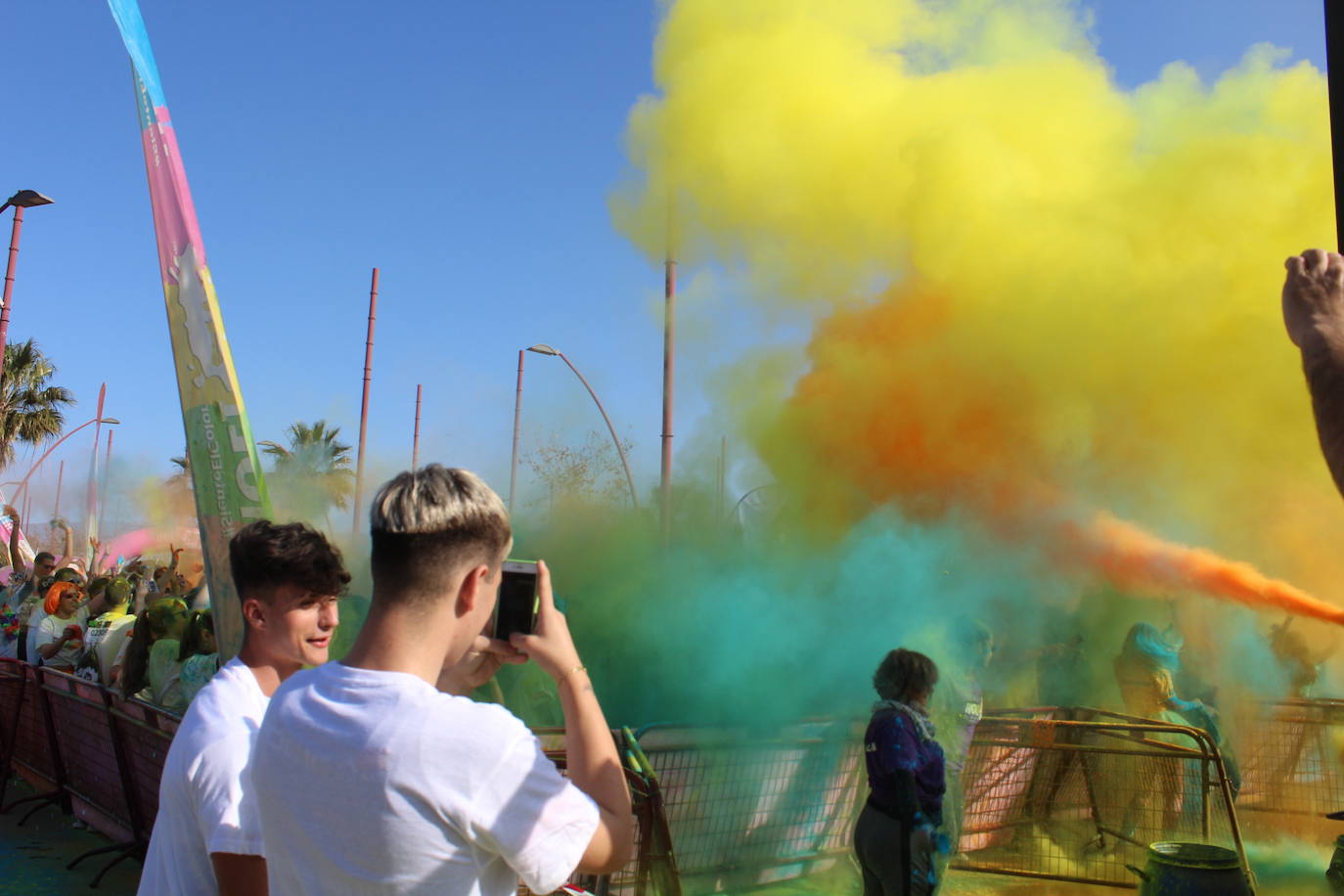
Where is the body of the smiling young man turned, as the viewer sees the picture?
to the viewer's right

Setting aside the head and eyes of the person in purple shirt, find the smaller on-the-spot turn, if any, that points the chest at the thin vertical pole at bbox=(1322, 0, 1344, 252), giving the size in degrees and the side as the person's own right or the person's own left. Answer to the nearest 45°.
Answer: approximately 90° to the person's own right

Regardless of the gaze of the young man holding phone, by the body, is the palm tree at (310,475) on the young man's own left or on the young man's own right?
on the young man's own left

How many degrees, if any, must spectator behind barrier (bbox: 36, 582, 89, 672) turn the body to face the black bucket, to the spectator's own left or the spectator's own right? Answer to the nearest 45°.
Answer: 0° — they already face it

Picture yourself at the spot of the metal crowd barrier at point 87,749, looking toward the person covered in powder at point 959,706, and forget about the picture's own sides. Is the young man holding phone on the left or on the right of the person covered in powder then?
right

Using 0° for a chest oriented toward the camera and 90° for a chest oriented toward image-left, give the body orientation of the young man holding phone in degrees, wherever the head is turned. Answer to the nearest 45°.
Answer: approximately 225°

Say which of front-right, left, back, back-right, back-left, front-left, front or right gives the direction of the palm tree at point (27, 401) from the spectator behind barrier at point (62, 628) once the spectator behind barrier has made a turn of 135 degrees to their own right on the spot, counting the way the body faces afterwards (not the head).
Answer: right

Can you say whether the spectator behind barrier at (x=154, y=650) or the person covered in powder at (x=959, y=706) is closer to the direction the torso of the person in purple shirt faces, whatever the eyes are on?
the person covered in powder

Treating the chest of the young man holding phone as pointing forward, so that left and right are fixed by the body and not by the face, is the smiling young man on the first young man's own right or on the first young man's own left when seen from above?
on the first young man's own left

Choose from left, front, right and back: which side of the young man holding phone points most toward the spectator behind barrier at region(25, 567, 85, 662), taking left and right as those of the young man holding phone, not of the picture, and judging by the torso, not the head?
left
